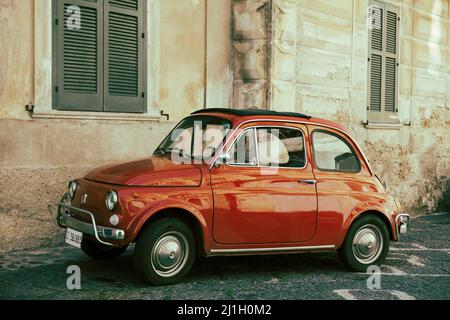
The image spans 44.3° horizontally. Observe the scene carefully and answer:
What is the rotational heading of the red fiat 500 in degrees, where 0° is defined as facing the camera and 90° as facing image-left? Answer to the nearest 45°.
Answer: approximately 45°
